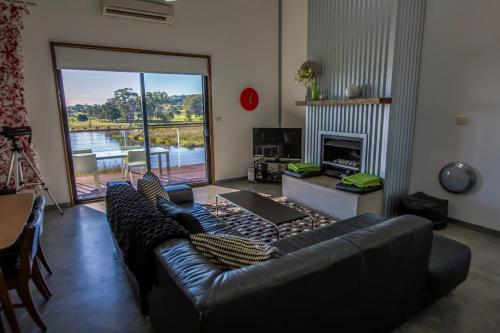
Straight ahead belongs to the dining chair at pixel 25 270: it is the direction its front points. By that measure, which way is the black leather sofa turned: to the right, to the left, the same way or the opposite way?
to the right

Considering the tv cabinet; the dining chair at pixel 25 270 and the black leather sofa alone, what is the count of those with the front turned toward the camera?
1

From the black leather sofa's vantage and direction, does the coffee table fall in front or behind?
in front

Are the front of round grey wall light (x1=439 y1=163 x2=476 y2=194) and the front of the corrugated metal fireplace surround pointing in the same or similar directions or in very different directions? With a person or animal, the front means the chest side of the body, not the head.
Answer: same or similar directions

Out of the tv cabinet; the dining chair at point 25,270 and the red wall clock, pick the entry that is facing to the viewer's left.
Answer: the dining chair

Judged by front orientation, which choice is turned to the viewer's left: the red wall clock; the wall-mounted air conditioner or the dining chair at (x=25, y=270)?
the dining chair

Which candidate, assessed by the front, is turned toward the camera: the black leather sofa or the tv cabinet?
the tv cabinet

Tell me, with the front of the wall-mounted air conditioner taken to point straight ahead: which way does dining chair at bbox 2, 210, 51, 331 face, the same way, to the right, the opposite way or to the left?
to the right

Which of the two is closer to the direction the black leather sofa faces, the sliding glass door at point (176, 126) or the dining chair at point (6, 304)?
the sliding glass door

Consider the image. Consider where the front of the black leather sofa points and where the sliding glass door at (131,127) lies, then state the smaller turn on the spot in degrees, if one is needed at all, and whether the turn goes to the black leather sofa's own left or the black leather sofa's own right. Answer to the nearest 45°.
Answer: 0° — it already faces it

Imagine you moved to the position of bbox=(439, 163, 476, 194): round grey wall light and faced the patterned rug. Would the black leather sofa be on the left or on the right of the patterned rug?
left

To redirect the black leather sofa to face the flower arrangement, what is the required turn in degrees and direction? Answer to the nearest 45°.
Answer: approximately 45° to its right

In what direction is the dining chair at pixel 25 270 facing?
to the viewer's left

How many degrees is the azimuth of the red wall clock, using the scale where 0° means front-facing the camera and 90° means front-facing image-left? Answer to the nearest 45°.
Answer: approximately 315°

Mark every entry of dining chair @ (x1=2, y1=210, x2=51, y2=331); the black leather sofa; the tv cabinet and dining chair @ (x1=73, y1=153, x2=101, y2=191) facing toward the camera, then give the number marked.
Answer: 1

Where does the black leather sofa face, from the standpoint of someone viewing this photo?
facing away from the viewer and to the left of the viewer

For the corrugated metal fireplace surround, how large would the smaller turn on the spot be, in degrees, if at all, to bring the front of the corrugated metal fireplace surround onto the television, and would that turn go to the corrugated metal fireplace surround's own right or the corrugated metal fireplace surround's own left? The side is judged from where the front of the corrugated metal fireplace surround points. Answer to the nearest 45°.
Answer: approximately 90° to the corrugated metal fireplace surround's own right
